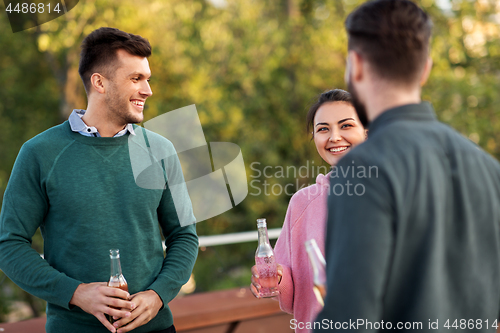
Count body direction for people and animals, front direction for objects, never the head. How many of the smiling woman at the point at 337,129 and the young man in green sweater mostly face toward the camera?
2

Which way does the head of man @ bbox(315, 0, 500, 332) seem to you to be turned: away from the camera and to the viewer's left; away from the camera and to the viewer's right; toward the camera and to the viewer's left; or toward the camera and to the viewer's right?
away from the camera and to the viewer's left

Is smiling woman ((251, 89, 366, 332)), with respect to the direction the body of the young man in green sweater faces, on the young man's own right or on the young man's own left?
on the young man's own left

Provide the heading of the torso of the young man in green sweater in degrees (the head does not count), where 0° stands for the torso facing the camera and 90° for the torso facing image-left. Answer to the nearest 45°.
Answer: approximately 0°
